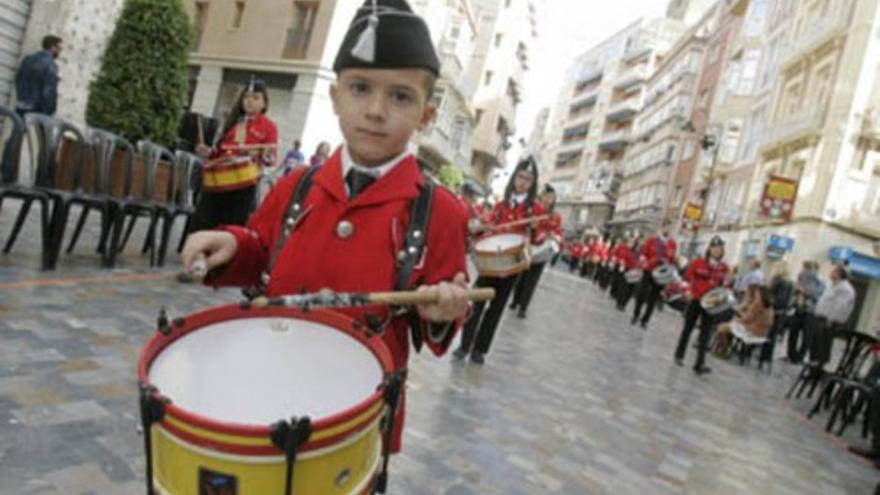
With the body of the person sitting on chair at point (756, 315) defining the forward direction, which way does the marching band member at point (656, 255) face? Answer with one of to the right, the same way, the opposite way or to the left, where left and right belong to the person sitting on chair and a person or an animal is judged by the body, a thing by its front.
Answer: to the left

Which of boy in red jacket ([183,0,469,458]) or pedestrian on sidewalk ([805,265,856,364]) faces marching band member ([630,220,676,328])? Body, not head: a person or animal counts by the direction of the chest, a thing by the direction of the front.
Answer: the pedestrian on sidewalk

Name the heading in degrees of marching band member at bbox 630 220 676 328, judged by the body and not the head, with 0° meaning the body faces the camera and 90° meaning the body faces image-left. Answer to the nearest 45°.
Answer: approximately 0°

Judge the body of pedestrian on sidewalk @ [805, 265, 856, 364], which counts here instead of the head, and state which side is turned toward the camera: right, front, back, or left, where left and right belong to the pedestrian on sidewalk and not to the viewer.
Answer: left

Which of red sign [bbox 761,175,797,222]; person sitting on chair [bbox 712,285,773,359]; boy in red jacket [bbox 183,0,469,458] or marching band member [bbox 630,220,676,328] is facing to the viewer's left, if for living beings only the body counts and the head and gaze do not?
the person sitting on chair

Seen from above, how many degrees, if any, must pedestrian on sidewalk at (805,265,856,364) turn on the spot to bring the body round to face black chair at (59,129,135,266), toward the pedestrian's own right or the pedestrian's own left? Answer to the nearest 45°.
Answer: approximately 45° to the pedestrian's own left

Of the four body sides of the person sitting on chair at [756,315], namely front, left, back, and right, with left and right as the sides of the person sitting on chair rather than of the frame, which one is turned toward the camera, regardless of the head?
left

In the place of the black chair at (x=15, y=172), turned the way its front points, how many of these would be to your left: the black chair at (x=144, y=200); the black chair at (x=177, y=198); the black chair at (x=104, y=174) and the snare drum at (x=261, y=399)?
3

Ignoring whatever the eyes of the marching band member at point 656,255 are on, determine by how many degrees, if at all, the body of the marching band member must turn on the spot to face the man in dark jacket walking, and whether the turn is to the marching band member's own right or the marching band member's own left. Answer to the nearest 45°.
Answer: approximately 45° to the marching band member's own right
